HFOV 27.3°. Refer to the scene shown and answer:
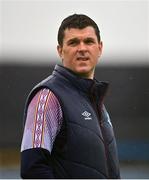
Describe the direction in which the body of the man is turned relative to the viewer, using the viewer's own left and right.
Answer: facing the viewer and to the right of the viewer
